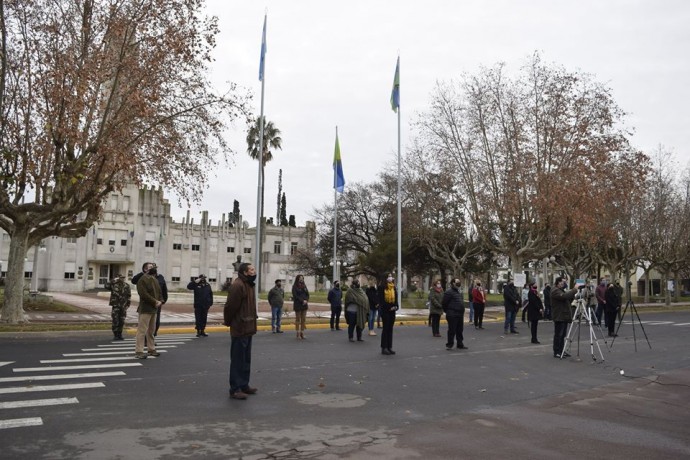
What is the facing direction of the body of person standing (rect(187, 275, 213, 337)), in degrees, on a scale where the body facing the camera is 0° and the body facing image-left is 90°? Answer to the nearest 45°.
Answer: approximately 0°

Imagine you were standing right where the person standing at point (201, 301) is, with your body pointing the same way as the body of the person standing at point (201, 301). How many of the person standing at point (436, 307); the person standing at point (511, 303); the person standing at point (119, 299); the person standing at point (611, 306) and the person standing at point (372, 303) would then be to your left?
4

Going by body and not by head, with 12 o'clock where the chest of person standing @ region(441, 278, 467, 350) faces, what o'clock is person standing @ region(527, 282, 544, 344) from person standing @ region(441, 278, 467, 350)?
person standing @ region(527, 282, 544, 344) is roughly at 9 o'clock from person standing @ region(441, 278, 467, 350).

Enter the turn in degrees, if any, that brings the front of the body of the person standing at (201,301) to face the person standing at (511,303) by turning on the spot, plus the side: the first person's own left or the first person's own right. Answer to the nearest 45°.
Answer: approximately 90° to the first person's own left

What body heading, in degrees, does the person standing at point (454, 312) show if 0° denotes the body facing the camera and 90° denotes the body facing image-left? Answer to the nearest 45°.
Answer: approximately 315°

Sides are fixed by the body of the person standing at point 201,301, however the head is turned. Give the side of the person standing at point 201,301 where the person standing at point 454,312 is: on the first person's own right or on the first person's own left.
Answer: on the first person's own left

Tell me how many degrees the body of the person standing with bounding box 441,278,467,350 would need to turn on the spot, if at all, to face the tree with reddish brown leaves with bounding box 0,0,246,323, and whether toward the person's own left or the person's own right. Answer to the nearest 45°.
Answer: approximately 135° to the person's own right
